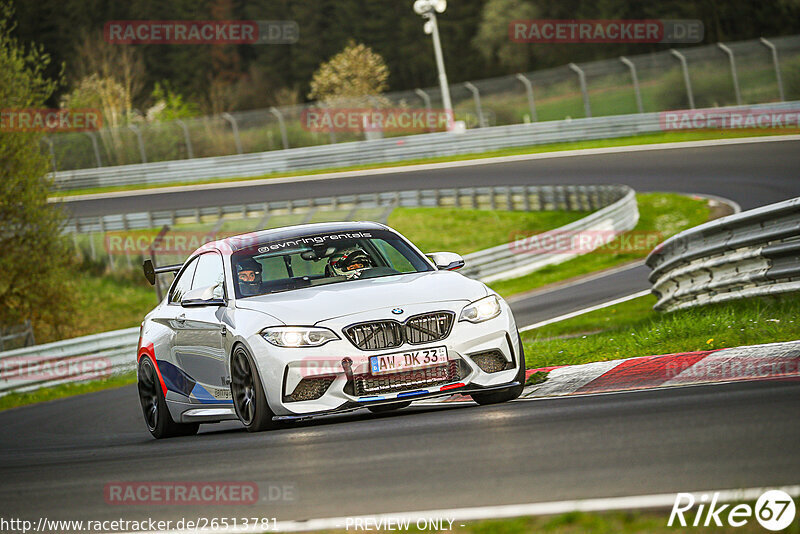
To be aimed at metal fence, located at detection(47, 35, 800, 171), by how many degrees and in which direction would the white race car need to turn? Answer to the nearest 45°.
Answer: approximately 135° to its left

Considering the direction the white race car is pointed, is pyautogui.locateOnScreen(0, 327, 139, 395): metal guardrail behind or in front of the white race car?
behind

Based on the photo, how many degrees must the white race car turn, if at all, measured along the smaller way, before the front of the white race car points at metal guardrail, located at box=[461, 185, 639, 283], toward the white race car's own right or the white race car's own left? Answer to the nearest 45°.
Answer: approximately 135° to the white race car's own left

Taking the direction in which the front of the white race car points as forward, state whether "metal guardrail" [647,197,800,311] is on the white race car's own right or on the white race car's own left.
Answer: on the white race car's own left

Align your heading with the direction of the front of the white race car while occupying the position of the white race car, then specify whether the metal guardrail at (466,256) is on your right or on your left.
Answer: on your left

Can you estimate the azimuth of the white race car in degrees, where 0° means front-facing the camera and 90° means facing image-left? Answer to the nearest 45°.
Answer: approximately 315°
